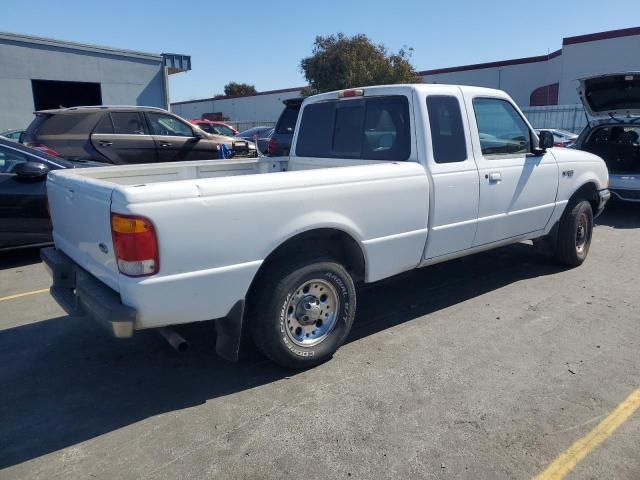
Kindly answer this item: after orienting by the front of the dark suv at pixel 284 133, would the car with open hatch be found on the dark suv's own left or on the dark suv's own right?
on the dark suv's own right

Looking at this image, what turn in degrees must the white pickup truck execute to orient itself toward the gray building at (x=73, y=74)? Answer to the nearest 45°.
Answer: approximately 90° to its left

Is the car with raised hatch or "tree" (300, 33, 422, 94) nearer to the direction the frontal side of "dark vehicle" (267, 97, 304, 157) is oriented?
the tree

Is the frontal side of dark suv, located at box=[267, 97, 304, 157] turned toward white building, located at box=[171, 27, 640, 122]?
yes

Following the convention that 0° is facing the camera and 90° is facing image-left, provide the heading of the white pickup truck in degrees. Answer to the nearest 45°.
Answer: approximately 225°

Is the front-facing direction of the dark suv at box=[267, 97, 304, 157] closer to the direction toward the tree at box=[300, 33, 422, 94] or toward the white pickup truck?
the tree

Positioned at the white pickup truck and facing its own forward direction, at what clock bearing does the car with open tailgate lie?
The car with open tailgate is roughly at 12 o'clock from the white pickup truck.

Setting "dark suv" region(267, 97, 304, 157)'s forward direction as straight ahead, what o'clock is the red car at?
The red car is roughly at 10 o'clock from the dark suv.

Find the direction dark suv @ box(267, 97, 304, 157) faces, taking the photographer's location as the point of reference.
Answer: facing away from the viewer and to the right of the viewer

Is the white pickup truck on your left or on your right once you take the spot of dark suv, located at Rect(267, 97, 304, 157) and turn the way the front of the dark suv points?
on your right
